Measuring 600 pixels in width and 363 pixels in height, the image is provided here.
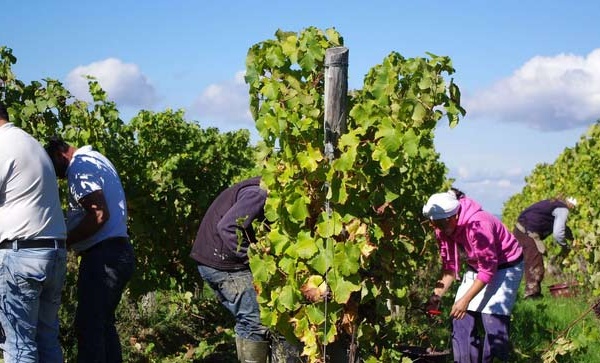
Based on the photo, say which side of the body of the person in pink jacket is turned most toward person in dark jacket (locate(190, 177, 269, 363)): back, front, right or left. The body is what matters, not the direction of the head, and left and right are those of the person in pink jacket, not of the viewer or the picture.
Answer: front

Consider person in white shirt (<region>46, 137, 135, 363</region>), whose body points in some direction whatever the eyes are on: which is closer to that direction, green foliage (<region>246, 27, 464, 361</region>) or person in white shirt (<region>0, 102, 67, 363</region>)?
the person in white shirt

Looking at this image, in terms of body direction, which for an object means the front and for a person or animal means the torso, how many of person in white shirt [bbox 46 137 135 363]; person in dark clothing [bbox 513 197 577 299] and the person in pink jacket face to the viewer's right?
1

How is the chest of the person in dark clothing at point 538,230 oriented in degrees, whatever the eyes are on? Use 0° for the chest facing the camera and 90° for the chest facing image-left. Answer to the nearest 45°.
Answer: approximately 270°

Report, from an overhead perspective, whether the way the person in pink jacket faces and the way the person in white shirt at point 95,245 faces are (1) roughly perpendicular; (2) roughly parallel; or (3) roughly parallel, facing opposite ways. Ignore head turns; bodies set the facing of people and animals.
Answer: roughly parallel

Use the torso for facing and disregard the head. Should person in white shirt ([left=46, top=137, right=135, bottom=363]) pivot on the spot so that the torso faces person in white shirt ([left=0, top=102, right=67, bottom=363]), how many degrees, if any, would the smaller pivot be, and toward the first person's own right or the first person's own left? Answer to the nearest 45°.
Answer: approximately 45° to the first person's own left

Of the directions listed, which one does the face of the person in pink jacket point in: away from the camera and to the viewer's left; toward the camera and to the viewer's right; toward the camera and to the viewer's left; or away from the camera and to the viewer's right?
toward the camera and to the viewer's left

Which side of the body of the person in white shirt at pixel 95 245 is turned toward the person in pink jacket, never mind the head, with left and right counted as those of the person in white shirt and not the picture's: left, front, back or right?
back

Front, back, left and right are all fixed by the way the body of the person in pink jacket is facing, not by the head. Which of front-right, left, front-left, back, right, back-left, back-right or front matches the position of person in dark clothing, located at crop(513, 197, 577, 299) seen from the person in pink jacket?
back-right

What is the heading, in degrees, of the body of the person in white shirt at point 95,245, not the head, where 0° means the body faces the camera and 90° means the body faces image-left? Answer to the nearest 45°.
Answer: approximately 90°
